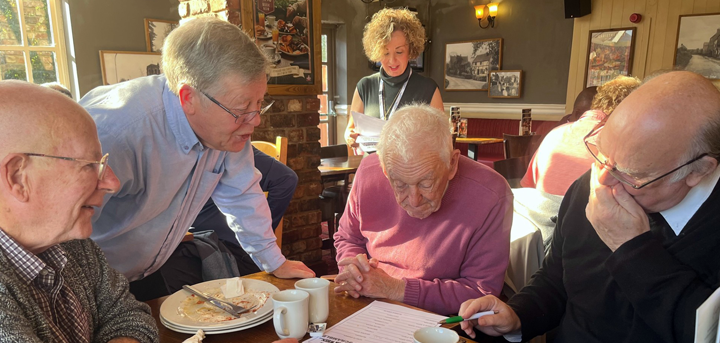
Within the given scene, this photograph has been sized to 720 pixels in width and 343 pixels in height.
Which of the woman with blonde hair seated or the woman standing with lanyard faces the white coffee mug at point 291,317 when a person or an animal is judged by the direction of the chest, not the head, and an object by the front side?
the woman standing with lanyard

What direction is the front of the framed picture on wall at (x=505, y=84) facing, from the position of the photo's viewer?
facing the viewer

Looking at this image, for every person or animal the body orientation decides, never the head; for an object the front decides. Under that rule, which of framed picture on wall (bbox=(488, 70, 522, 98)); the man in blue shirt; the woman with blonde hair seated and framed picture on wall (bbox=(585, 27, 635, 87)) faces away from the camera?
the woman with blonde hair seated

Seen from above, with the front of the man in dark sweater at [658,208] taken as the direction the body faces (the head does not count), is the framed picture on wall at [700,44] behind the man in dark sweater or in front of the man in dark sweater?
behind

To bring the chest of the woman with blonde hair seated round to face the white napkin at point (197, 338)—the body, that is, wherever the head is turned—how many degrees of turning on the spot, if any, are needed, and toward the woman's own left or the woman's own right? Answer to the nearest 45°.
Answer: approximately 135° to the woman's own left

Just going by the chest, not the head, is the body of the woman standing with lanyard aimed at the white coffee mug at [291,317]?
yes

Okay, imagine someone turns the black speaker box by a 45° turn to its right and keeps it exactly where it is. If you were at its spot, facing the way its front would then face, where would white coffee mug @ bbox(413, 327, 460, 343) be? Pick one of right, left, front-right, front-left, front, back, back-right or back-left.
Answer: left

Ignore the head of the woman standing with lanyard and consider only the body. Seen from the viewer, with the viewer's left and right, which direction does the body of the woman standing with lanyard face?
facing the viewer

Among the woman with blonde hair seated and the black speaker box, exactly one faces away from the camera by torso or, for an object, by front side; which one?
the woman with blonde hair seated

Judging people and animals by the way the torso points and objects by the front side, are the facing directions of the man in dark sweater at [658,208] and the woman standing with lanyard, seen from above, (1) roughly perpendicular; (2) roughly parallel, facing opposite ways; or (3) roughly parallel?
roughly perpendicular

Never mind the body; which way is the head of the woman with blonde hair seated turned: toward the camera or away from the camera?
away from the camera

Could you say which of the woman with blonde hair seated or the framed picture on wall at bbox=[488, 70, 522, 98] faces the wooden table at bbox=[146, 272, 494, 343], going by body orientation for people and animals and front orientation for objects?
the framed picture on wall

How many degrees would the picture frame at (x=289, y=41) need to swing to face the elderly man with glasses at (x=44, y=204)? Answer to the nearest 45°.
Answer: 0° — it already faces them

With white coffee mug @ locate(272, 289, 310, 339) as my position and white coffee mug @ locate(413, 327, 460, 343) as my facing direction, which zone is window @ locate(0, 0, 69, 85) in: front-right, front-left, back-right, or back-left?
back-left

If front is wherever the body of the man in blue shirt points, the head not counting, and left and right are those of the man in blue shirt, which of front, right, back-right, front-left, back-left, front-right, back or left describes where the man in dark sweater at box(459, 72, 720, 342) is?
front

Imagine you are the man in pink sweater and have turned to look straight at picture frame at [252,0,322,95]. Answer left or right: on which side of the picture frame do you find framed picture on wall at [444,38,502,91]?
right

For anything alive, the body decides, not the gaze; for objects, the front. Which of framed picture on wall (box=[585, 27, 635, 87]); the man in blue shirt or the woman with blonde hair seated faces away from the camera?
the woman with blonde hair seated

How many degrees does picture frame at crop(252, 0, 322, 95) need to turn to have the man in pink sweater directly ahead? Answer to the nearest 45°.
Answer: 0° — it already faces them

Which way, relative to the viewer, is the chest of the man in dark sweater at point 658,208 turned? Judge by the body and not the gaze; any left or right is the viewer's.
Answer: facing the viewer and to the left of the viewer
